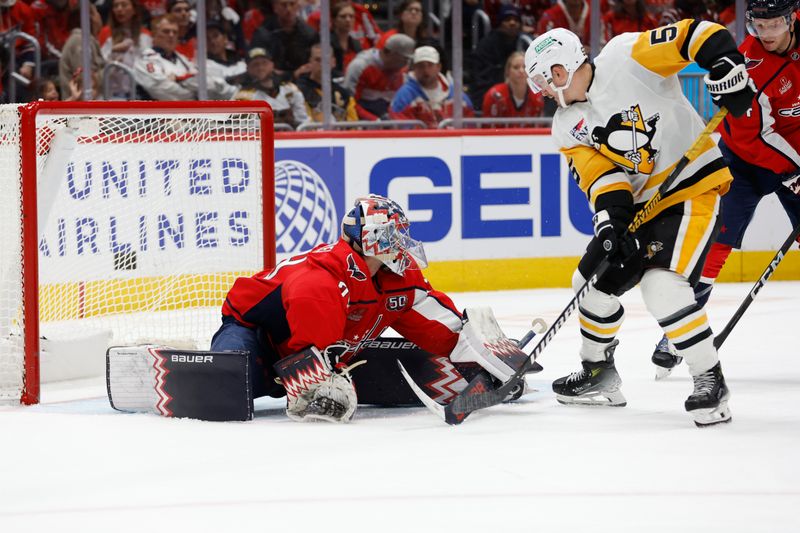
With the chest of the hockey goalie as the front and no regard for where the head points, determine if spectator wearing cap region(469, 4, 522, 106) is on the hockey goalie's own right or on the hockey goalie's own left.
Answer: on the hockey goalie's own left

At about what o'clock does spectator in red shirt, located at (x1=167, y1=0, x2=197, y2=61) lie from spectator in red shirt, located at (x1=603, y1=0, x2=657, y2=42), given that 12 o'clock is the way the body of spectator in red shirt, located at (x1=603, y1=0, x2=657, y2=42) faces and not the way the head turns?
spectator in red shirt, located at (x1=167, y1=0, x2=197, y2=61) is roughly at 2 o'clock from spectator in red shirt, located at (x1=603, y1=0, x2=657, y2=42).

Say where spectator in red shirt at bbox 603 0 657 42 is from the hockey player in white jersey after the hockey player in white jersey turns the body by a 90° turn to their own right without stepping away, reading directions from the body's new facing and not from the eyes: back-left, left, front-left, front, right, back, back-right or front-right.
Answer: front-right

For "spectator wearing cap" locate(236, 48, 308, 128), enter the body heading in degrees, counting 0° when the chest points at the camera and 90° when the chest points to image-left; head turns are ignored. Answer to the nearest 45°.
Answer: approximately 0°

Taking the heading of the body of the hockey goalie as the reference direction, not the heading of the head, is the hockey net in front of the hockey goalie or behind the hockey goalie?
behind

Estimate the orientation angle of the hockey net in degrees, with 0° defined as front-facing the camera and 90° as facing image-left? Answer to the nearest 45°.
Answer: approximately 315°

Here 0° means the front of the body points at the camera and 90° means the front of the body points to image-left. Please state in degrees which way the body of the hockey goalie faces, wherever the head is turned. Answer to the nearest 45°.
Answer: approximately 315°

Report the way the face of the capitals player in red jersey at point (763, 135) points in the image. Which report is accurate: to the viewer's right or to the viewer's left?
to the viewer's left

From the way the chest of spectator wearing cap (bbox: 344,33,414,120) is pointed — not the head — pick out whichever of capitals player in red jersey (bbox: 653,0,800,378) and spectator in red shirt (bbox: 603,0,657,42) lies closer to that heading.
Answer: the capitals player in red jersey

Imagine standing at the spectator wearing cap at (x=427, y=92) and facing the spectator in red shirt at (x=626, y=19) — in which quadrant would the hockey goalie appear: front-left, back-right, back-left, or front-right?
back-right
